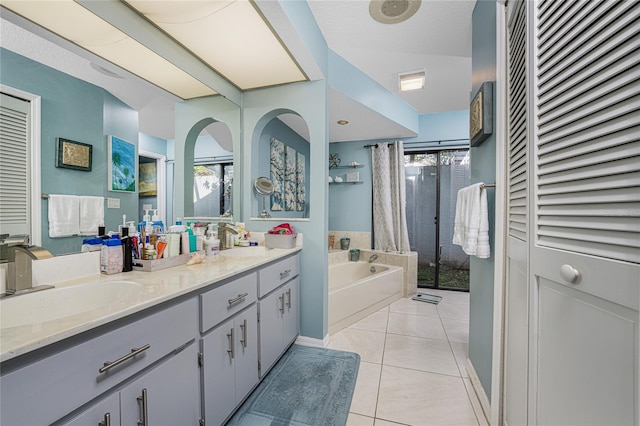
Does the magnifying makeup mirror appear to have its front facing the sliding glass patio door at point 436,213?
no

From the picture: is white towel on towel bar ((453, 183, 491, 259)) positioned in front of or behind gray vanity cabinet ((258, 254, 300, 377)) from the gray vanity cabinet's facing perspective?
in front

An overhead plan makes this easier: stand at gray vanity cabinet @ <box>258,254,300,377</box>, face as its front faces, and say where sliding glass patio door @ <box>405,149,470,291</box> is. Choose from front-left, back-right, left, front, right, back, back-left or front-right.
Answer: left

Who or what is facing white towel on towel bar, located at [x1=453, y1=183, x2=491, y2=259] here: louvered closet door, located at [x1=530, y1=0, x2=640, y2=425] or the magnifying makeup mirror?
the magnifying makeup mirror

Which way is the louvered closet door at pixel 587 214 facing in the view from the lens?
facing the viewer and to the left of the viewer

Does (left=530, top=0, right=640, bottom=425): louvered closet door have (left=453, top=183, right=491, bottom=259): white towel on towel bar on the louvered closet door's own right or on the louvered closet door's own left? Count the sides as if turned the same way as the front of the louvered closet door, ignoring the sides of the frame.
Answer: on the louvered closet door's own right

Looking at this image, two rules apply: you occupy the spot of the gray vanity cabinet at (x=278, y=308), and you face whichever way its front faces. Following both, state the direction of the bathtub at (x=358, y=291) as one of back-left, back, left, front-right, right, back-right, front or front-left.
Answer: left

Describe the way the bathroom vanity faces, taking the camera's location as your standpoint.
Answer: facing the viewer and to the right of the viewer

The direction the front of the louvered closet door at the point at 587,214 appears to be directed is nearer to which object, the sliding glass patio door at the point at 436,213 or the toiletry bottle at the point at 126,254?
the toiletry bottle

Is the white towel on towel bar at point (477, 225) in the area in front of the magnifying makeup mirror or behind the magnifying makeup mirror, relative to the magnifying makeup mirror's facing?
in front

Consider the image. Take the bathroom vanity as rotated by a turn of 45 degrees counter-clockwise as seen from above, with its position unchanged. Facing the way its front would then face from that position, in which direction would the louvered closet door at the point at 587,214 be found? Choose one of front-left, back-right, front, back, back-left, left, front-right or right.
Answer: front-right

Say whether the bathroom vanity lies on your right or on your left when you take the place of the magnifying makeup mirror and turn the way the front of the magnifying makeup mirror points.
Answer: on your right

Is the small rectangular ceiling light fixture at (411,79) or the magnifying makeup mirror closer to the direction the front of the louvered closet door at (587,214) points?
the magnifying makeup mirror
